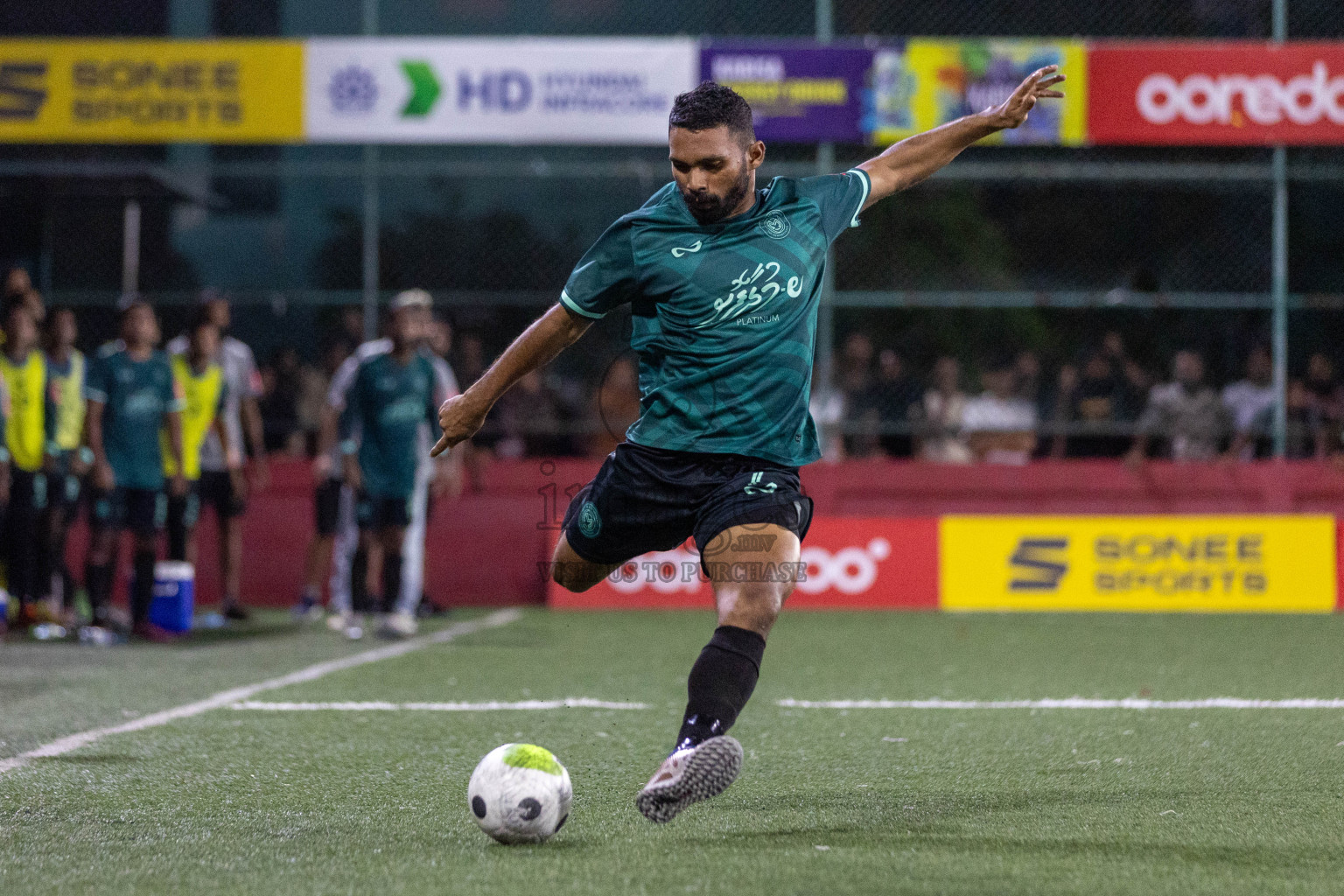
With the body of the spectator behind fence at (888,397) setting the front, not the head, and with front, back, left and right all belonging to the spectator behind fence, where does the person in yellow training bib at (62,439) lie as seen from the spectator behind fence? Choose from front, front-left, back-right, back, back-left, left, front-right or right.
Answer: front-right

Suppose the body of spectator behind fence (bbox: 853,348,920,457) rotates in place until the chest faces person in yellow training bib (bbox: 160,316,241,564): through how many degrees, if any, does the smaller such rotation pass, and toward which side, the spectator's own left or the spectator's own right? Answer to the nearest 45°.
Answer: approximately 45° to the spectator's own right

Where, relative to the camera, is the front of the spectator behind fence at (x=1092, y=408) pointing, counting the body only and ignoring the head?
toward the camera

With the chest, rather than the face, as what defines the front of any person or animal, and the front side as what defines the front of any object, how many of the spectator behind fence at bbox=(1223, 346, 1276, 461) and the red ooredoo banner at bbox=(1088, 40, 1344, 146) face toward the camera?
2

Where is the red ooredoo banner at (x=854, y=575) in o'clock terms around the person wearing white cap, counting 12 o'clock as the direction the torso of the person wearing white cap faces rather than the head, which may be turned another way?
The red ooredoo banner is roughly at 8 o'clock from the person wearing white cap.

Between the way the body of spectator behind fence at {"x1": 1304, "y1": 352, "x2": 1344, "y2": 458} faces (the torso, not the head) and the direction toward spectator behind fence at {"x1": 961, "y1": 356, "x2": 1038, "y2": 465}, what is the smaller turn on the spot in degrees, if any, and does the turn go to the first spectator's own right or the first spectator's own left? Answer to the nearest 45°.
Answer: approximately 90° to the first spectator's own right

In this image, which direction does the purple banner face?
toward the camera

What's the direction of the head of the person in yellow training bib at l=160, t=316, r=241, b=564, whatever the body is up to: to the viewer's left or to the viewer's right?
to the viewer's right

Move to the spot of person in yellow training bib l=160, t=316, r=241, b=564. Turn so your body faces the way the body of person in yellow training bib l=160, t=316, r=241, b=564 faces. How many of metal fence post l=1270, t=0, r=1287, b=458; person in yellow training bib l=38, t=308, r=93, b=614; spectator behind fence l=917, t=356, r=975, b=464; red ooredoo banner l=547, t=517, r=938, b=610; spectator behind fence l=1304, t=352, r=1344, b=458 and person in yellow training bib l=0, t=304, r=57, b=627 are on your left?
4

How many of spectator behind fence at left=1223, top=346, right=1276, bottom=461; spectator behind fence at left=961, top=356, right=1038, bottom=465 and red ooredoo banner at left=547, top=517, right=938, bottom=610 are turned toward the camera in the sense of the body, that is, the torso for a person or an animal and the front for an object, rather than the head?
3

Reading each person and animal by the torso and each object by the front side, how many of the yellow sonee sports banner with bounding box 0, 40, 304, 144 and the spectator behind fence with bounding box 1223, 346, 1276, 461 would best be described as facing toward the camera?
2

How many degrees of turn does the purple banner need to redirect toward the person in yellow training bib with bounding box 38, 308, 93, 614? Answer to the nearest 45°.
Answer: approximately 45° to its right
